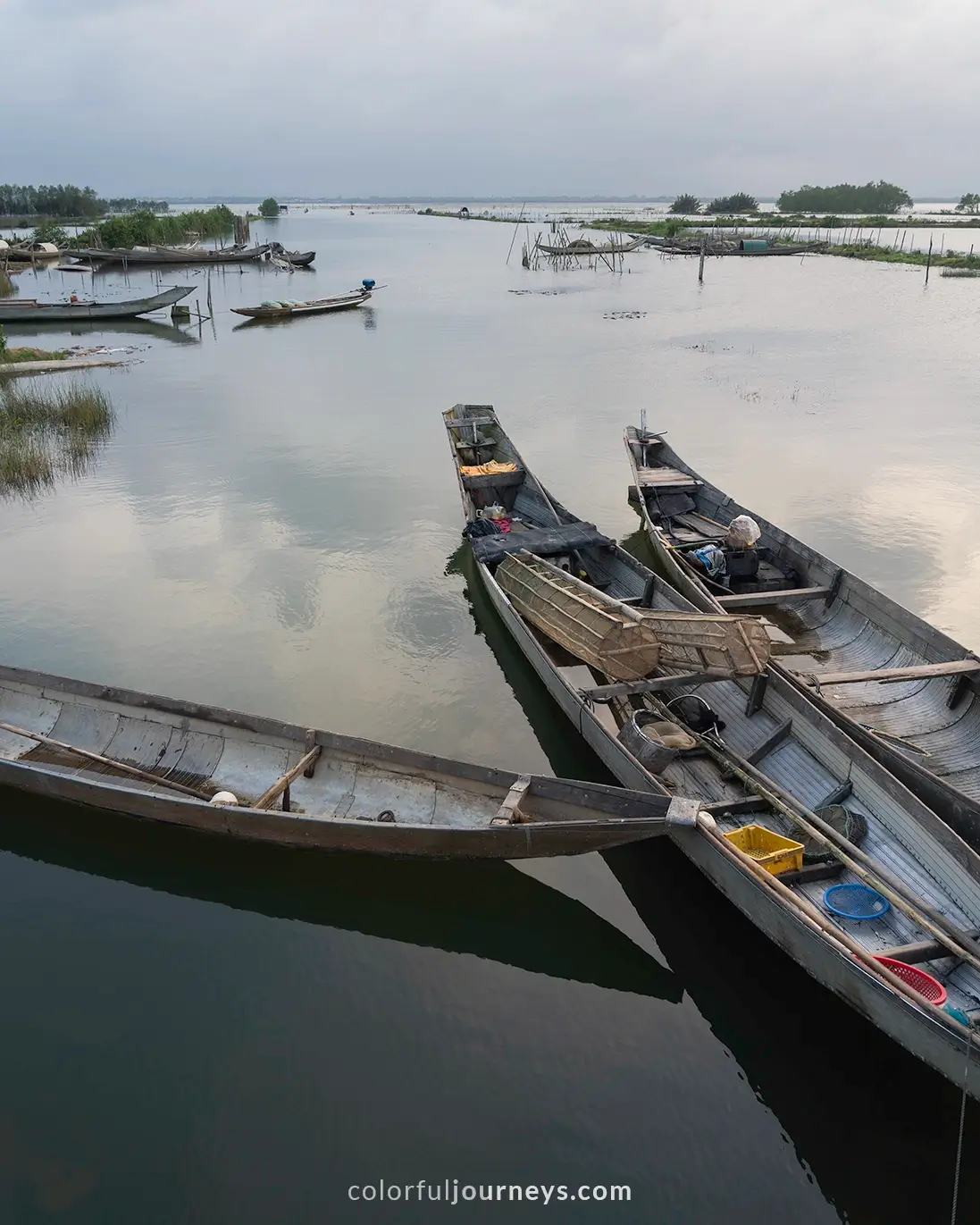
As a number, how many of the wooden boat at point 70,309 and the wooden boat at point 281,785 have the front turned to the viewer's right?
2

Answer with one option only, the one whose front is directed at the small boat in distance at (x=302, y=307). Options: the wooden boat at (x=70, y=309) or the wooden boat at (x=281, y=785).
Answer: the wooden boat at (x=70, y=309)

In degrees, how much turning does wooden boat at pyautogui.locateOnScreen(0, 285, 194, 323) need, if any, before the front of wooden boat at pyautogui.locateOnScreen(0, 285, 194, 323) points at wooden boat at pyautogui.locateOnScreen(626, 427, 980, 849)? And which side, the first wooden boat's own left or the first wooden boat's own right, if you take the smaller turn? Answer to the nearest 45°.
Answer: approximately 90° to the first wooden boat's own right

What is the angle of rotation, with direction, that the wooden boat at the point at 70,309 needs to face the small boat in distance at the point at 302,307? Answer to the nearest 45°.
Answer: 0° — it already faces it

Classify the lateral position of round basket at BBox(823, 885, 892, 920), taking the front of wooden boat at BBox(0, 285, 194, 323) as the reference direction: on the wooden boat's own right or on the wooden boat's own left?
on the wooden boat's own right

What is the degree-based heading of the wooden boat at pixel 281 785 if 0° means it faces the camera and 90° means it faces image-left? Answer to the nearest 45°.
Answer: approximately 270°

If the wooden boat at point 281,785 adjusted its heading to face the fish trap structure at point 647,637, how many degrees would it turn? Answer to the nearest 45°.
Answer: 0° — it already faces it

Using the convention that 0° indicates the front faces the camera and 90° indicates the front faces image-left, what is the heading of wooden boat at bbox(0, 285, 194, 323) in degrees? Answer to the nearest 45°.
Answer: approximately 270°

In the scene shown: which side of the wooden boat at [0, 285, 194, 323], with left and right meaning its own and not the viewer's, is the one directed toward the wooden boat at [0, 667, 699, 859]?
right

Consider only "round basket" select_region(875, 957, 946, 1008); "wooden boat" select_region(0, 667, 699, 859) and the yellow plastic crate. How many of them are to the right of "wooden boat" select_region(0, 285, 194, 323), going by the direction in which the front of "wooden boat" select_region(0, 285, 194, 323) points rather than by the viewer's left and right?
3
